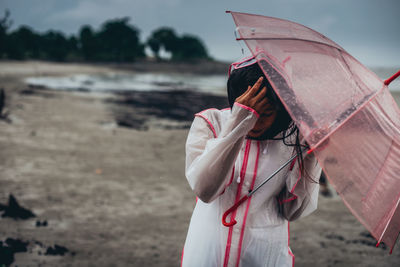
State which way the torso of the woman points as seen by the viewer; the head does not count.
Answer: toward the camera
